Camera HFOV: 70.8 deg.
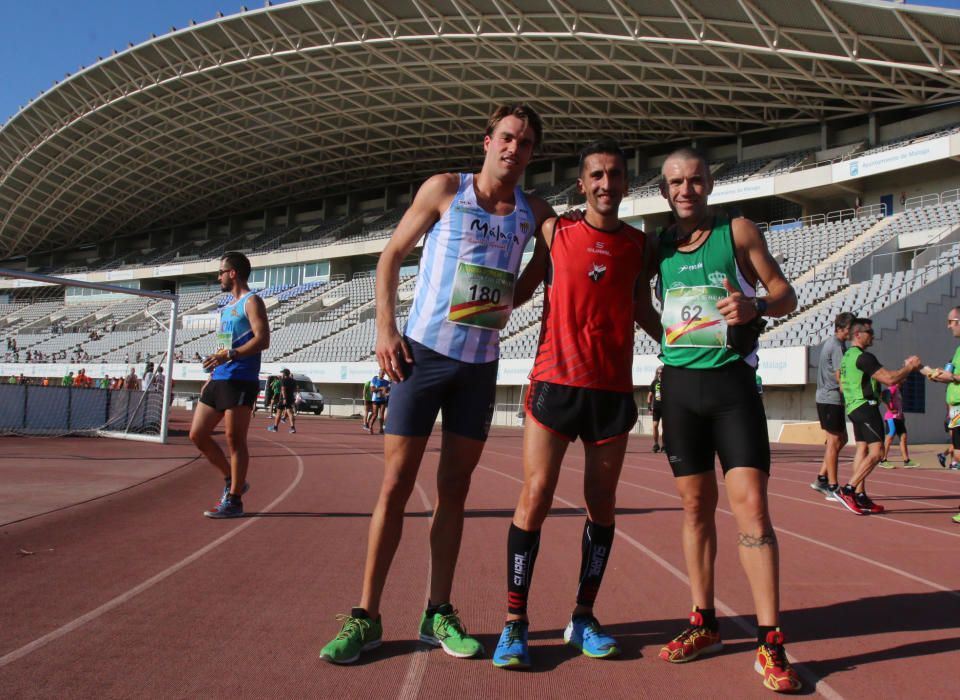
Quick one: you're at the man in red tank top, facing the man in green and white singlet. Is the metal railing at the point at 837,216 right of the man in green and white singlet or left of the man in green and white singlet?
left

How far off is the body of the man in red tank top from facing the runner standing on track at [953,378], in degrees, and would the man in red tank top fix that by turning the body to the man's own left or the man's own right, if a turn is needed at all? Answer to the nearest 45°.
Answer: approximately 135° to the man's own left

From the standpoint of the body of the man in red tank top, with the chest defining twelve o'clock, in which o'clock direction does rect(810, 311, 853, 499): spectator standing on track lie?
The spectator standing on track is roughly at 7 o'clock from the man in red tank top.

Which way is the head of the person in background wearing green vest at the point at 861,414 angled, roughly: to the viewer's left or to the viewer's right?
to the viewer's right

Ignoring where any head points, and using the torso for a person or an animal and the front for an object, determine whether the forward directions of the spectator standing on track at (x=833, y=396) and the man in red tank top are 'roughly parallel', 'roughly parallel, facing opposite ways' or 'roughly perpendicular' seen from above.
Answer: roughly perpendicular

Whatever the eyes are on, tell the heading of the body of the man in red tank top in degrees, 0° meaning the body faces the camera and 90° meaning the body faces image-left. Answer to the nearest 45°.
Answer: approximately 0°

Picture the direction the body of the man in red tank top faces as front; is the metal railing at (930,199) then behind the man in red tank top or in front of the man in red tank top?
behind
